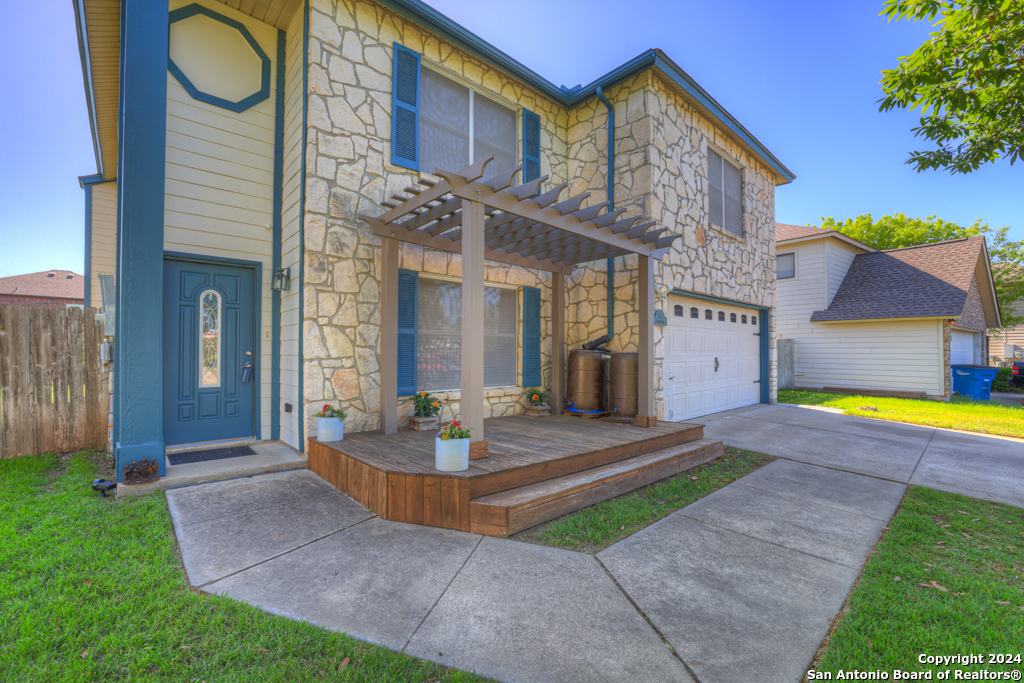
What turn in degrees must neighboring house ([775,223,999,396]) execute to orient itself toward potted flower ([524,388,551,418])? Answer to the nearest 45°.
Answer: approximately 90° to its right

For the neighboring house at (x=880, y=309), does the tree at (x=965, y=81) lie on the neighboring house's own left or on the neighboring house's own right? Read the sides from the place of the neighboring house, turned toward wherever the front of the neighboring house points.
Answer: on the neighboring house's own right

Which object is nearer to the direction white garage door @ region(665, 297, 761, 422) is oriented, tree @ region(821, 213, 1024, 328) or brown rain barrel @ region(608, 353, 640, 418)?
the brown rain barrel

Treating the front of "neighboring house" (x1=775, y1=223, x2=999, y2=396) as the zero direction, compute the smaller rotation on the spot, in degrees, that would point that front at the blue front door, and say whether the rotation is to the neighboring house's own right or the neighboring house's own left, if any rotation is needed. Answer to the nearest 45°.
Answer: approximately 90° to the neighboring house's own right

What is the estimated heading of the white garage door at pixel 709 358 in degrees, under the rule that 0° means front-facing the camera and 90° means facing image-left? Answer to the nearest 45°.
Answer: approximately 315°

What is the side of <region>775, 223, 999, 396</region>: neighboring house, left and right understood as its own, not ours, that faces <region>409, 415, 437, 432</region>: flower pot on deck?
right

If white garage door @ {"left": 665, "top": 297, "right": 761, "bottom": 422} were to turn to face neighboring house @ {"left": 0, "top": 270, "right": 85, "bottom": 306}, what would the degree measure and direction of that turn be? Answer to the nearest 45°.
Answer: approximately 135° to its right

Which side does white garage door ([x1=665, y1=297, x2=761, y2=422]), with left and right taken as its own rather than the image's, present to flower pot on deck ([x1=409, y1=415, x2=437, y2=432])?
right

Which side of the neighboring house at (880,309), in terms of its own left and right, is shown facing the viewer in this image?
right

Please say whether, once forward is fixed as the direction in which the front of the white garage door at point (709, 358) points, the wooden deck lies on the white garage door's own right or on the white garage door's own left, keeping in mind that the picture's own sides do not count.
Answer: on the white garage door's own right
